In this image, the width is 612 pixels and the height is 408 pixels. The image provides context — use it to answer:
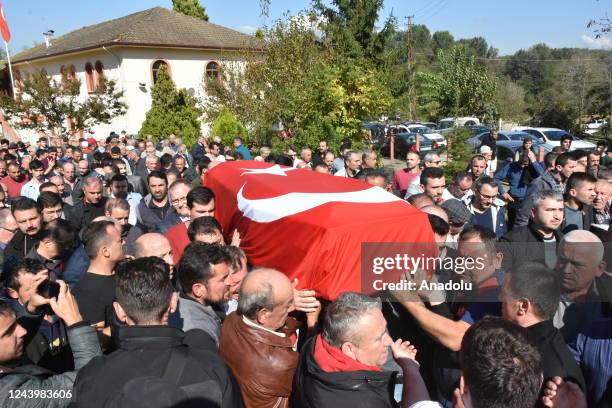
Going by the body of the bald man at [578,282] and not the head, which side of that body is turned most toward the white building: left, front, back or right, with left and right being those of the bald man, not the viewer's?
right

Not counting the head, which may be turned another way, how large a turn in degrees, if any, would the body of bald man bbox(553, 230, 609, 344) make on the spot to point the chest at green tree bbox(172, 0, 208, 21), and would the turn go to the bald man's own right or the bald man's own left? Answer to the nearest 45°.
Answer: approximately 90° to the bald man's own right

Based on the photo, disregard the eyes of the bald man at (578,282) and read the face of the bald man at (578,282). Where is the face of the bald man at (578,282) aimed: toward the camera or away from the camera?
toward the camera

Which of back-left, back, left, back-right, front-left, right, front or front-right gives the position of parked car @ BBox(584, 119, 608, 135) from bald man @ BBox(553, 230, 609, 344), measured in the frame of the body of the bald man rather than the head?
back-right

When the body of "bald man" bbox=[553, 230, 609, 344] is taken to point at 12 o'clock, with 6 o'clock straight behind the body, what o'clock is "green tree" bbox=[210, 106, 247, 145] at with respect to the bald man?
The green tree is roughly at 3 o'clock from the bald man.

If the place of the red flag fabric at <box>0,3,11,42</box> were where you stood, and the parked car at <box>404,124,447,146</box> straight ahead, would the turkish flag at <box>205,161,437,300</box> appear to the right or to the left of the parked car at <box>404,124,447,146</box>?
right

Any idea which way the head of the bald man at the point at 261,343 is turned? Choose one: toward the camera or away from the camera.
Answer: away from the camera

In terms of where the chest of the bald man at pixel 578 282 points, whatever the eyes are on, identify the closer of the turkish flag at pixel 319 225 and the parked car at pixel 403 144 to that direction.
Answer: the turkish flag

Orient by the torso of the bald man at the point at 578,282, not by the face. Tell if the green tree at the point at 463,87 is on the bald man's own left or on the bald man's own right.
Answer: on the bald man's own right

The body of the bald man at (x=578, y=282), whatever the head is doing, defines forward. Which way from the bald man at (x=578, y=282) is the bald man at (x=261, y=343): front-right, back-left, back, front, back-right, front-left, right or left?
front

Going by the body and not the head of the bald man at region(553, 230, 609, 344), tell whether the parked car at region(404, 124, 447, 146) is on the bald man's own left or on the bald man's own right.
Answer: on the bald man's own right

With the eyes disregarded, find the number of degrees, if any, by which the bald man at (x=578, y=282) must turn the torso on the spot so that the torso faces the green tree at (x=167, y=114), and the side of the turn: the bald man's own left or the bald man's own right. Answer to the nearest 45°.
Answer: approximately 90° to the bald man's own right

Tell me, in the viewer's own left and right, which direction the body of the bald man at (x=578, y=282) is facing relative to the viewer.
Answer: facing the viewer and to the left of the viewer
